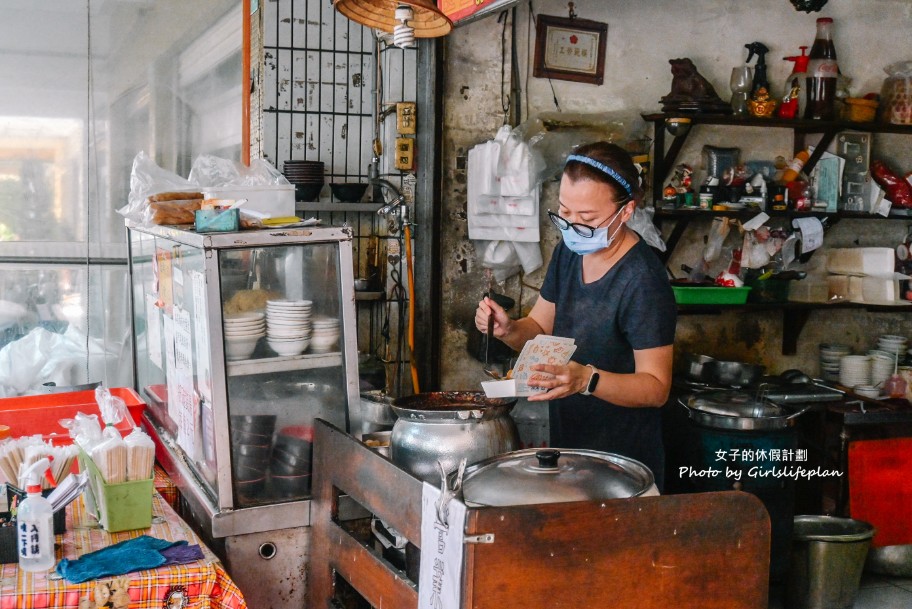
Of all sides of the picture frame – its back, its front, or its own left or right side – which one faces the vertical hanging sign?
front

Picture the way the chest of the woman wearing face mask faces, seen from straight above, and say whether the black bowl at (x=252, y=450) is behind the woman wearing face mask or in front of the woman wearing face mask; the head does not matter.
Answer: in front

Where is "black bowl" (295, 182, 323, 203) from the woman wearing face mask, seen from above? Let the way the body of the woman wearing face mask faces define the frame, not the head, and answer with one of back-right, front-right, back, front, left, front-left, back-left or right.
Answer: right

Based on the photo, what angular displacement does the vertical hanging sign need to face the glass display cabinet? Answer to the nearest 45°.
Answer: approximately 135° to its right

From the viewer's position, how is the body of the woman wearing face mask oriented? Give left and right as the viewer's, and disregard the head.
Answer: facing the viewer and to the left of the viewer

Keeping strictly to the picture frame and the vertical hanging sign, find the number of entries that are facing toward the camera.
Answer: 2

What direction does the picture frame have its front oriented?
toward the camera

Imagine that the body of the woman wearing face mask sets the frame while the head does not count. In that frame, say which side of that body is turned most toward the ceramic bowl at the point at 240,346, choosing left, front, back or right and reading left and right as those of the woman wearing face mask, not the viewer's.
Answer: front

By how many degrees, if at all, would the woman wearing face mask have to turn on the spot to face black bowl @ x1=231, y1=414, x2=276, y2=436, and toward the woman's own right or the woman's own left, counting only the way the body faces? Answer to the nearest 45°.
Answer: approximately 45° to the woman's own right

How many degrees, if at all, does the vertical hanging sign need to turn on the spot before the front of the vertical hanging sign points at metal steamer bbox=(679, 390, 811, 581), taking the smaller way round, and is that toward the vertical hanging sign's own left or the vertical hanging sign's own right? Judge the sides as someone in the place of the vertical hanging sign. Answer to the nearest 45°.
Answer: approximately 135° to the vertical hanging sign's own left
